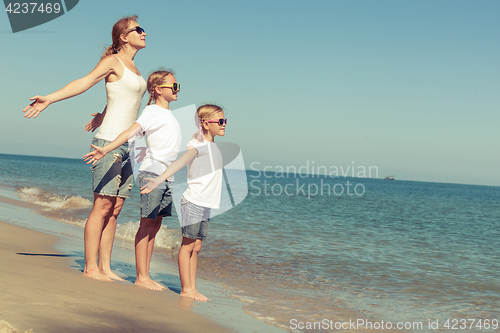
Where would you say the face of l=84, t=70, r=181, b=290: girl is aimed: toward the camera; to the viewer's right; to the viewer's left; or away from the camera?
to the viewer's right

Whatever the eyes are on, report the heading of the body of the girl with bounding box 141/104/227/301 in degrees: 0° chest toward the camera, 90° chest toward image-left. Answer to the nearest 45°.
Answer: approximately 270°

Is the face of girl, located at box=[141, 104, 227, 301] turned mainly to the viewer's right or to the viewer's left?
to the viewer's right

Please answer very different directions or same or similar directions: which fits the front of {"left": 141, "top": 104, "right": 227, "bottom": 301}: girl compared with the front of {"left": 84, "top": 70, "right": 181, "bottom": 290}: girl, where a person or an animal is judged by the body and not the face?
same or similar directions

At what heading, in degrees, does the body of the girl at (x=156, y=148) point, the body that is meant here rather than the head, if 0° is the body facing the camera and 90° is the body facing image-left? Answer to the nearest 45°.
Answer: approximately 270°

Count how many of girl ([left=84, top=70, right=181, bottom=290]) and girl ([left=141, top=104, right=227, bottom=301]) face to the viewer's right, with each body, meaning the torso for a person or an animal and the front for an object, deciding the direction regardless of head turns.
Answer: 2
